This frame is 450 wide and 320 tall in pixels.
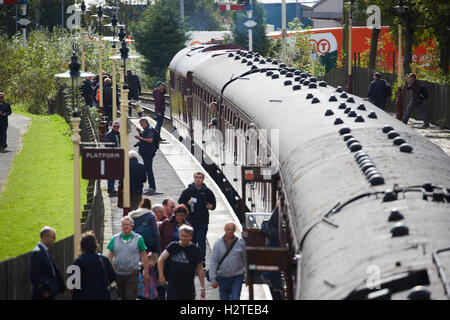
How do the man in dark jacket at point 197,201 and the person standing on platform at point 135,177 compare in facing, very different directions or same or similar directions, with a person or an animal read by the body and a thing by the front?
very different directions

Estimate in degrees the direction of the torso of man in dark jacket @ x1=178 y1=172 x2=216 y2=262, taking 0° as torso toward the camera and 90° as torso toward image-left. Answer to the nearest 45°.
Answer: approximately 0°

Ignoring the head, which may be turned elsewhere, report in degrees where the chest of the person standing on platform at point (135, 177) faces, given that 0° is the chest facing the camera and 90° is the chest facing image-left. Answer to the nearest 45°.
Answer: approximately 180°

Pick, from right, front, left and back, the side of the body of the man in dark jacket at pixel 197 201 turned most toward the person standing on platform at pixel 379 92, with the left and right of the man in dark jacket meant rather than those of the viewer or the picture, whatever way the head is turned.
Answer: back

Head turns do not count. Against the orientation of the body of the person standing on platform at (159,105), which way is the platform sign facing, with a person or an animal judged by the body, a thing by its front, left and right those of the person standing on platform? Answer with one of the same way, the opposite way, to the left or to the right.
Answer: to the right

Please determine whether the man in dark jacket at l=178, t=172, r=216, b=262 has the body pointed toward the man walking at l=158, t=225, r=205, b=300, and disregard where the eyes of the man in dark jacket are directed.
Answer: yes

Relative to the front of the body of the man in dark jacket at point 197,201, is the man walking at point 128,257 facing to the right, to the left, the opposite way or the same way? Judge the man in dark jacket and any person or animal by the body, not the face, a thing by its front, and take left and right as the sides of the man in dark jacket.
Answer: the same way

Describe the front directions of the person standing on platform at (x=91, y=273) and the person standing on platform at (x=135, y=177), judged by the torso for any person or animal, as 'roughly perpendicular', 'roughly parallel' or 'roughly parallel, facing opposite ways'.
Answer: roughly parallel

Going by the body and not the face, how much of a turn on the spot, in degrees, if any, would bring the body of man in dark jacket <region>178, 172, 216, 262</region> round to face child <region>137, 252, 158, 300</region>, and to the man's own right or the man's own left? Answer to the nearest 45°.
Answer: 0° — they already face them

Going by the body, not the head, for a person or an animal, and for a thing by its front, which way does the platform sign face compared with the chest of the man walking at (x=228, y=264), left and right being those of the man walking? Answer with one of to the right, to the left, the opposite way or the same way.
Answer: the same way

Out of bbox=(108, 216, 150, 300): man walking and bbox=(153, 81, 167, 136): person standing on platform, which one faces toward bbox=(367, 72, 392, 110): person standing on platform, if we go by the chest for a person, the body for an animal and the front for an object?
bbox=(153, 81, 167, 136): person standing on platform

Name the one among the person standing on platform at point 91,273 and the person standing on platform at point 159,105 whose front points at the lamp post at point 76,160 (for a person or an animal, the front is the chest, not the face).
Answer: the person standing on platform at point 91,273

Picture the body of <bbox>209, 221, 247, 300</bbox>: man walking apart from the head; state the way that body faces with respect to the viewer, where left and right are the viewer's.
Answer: facing the viewer

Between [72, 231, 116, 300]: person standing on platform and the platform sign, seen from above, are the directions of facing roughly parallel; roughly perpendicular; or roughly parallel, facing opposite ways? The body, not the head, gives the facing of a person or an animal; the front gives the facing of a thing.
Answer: roughly parallel, facing opposite ways
